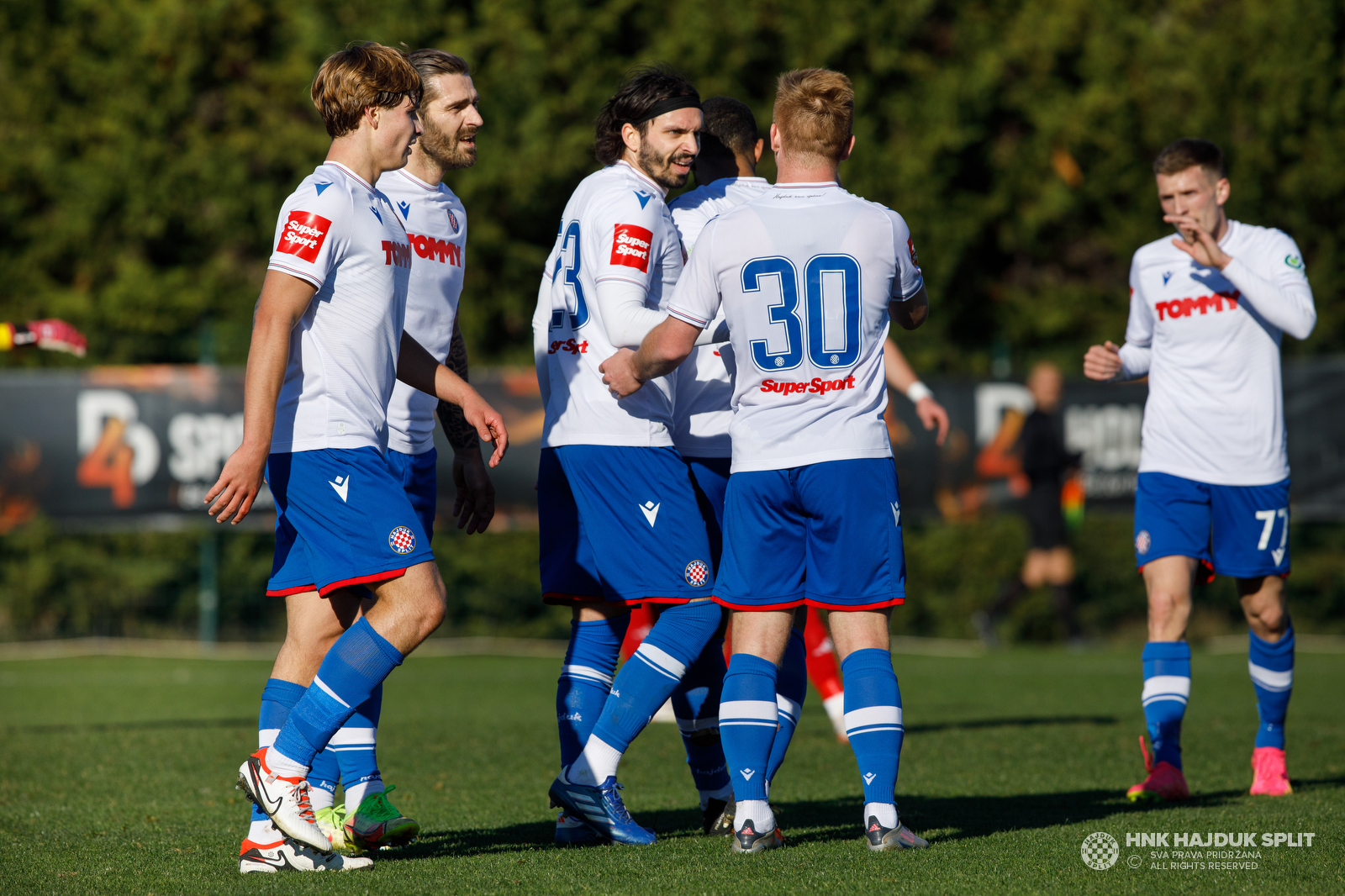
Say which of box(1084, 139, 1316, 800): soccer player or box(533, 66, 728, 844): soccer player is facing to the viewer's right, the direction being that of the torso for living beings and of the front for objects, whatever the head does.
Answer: box(533, 66, 728, 844): soccer player

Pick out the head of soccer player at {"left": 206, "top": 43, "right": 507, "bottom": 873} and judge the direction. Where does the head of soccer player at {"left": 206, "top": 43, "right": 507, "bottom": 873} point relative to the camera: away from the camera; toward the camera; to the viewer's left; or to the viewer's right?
to the viewer's right

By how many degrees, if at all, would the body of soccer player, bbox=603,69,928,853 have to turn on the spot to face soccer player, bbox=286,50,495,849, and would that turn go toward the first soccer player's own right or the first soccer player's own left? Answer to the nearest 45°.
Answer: approximately 45° to the first soccer player's own left

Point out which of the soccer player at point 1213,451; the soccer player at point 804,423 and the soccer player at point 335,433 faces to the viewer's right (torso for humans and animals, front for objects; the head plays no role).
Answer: the soccer player at point 335,433

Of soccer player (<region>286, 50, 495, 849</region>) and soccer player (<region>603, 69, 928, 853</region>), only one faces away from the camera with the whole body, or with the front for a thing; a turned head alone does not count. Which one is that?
soccer player (<region>603, 69, 928, 853</region>)

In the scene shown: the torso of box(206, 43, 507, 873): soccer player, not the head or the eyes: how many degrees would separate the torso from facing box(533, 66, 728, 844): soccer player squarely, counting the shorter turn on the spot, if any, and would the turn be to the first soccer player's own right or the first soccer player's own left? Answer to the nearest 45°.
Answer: approximately 45° to the first soccer player's own left

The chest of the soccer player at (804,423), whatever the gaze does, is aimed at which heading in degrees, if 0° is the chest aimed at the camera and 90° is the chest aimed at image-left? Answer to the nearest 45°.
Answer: approximately 180°

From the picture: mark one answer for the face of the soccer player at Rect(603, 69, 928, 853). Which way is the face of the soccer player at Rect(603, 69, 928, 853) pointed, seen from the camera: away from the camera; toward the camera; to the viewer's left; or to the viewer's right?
away from the camera

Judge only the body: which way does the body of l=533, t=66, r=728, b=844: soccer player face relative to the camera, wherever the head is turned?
to the viewer's right

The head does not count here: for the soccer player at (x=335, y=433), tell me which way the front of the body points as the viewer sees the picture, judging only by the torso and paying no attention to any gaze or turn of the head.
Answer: to the viewer's right

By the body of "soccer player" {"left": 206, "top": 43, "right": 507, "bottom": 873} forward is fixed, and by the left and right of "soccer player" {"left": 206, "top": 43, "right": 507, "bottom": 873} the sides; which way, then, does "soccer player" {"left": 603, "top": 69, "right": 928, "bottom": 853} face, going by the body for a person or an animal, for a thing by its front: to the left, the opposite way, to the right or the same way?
to the left

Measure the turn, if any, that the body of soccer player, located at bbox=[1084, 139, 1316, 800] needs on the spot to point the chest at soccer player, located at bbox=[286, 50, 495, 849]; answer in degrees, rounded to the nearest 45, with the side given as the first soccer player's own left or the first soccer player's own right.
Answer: approximately 45° to the first soccer player's own right

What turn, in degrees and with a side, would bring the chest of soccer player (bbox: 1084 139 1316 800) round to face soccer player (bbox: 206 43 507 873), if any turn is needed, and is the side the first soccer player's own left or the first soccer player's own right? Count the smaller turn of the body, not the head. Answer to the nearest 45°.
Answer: approximately 45° to the first soccer player's own right
